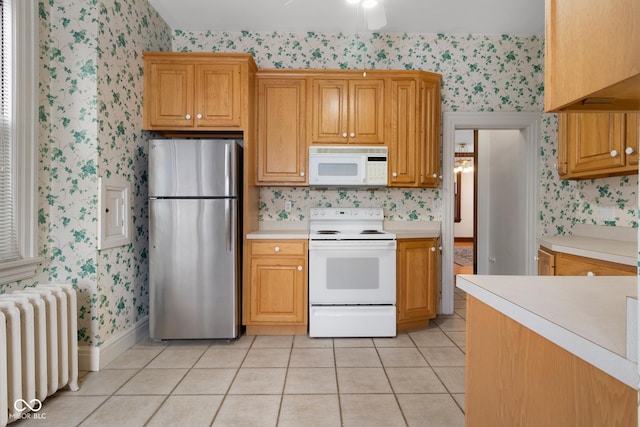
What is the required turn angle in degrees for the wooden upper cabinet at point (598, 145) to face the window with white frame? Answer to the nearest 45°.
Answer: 0° — it already faces it

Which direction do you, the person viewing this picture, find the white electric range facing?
facing the viewer

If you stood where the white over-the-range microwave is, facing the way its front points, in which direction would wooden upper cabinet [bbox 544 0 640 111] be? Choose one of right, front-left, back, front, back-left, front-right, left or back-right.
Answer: front

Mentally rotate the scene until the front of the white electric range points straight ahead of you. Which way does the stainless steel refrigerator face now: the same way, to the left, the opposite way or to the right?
the same way

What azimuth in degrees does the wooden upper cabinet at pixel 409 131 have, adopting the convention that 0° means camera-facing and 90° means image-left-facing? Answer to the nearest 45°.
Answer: approximately 0°

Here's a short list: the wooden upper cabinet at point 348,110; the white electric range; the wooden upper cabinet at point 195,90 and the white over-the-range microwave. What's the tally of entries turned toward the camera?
4

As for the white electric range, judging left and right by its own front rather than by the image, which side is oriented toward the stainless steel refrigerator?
right

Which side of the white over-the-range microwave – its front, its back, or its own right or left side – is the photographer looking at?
front

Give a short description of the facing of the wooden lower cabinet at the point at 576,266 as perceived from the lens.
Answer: facing the viewer and to the left of the viewer

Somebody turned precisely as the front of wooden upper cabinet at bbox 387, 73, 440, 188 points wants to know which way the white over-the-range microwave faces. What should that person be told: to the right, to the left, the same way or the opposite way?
the same way

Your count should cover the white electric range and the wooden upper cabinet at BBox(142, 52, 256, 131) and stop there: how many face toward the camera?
2

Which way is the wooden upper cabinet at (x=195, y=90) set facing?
toward the camera

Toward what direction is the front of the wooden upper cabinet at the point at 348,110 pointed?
toward the camera

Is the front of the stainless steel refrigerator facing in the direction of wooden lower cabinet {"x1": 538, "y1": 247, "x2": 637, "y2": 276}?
no
